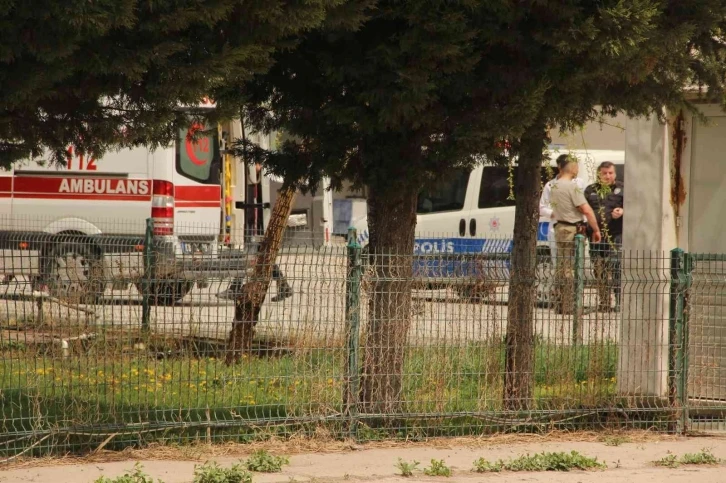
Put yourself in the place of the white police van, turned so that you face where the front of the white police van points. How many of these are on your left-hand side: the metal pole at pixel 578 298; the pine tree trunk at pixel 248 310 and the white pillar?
3

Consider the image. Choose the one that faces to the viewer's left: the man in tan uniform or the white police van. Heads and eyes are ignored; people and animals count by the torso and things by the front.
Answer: the white police van

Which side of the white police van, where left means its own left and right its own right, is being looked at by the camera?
left

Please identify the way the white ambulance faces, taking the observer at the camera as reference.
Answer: facing away from the viewer and to the left of the viewer

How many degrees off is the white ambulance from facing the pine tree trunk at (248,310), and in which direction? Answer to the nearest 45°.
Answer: approximately 135° to its left

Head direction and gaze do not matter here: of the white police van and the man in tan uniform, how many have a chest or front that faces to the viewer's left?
1

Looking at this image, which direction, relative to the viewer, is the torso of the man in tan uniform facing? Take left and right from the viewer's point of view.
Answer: facing away from the viewer and to the right of the viewer

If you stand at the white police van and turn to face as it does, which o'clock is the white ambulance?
The white ambulance is roughly at 11 o'clock from the white police van.

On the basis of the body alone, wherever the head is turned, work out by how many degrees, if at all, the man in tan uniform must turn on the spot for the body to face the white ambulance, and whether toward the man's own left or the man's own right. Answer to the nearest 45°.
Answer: approximately 135° to the man's own left
